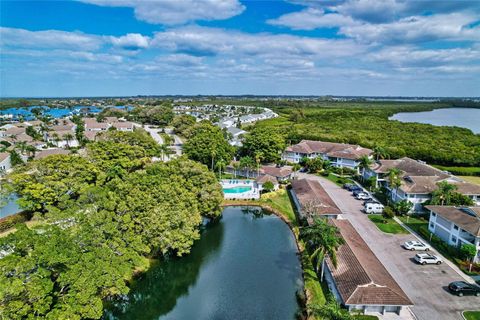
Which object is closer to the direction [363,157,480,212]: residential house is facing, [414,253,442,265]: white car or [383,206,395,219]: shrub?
the shrub

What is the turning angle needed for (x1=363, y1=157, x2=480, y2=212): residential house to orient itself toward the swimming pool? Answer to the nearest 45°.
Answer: approximately 45° to its right

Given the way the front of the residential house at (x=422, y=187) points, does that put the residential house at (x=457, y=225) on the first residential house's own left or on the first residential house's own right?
on the first residential house's own left

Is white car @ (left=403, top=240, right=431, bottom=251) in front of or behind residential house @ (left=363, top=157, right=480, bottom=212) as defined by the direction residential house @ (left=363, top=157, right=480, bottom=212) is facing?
in front

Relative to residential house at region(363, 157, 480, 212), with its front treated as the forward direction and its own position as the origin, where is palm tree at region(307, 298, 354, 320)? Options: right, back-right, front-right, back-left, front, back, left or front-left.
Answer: front-left

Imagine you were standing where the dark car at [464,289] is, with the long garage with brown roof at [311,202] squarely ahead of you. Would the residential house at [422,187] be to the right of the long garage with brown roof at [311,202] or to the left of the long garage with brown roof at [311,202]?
right

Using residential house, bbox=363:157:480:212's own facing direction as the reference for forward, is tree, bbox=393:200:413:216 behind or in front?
in front

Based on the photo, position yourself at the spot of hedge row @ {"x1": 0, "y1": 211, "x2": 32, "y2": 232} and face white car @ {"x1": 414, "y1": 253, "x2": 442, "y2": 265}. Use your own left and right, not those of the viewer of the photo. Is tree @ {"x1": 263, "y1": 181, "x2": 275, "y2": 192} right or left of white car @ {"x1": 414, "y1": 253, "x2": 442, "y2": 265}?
left

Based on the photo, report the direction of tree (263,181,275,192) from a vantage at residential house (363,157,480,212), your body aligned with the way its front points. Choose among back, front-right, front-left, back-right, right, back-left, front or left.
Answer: front-right

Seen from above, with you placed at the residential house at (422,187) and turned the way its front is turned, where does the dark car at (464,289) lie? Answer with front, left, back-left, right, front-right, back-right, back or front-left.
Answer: front-left

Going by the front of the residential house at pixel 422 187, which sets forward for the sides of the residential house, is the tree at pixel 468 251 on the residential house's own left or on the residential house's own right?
on the residential house's own left

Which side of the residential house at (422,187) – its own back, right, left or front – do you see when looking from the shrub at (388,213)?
front
